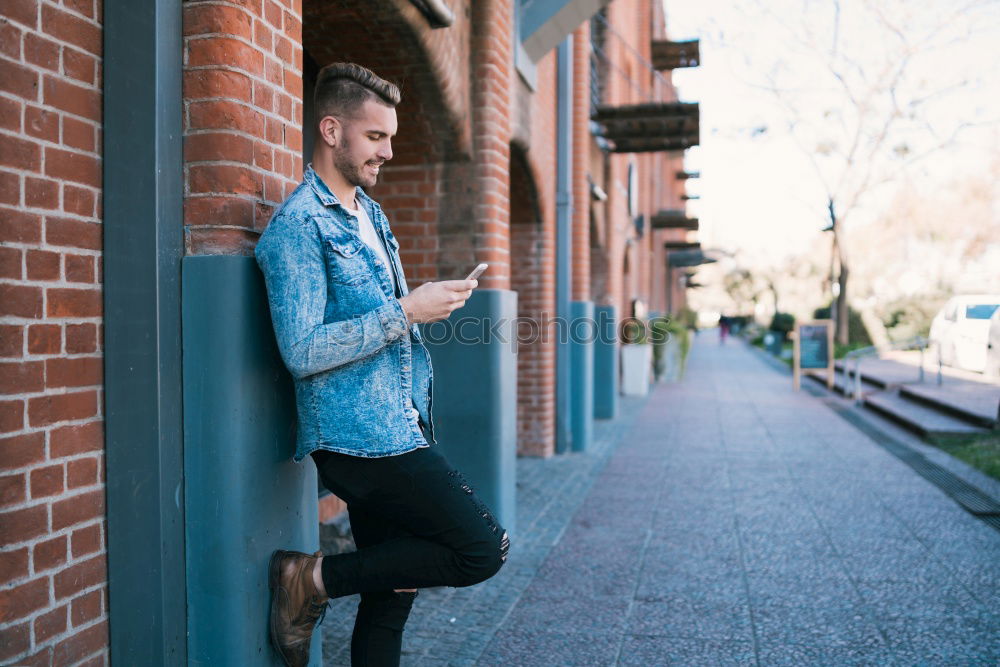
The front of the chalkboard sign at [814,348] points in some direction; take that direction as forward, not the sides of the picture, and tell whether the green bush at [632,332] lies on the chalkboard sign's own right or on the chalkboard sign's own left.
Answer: on the chalkboard sign's own right

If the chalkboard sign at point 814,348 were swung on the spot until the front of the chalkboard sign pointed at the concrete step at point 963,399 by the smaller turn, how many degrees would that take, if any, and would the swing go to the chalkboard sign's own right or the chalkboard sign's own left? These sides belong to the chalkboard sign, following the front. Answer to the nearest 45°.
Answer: approximately 45° to the chalkboard sign's own left

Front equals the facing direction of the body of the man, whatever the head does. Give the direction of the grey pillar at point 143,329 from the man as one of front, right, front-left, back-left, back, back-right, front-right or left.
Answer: back

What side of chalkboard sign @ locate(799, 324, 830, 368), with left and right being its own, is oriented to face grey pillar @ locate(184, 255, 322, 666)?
front

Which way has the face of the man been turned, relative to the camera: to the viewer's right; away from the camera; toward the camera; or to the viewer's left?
to the viewer's right

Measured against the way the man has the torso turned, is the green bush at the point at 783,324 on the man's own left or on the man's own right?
on the man's own left

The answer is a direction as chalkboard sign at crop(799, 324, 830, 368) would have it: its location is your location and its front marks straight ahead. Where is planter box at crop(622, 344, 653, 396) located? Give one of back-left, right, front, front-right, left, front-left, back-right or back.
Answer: front-right

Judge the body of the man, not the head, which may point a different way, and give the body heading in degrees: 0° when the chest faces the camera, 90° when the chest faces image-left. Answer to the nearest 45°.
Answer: approximately 270°

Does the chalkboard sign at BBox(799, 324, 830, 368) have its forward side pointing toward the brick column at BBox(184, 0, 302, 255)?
yes

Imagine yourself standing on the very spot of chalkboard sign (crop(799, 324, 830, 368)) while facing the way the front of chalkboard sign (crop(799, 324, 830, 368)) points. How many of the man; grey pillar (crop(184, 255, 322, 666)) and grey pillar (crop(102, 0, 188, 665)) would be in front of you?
3

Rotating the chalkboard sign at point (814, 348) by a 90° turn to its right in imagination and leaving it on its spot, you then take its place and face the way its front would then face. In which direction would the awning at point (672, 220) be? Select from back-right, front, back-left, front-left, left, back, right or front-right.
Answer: front-right

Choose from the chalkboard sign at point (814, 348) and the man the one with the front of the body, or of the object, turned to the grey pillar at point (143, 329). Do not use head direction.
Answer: the chalkboard sign

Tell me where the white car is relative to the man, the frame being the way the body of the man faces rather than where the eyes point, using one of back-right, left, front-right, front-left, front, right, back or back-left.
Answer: front-left

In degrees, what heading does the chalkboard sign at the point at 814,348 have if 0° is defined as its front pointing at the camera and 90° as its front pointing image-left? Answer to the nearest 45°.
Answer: approximately 0°
